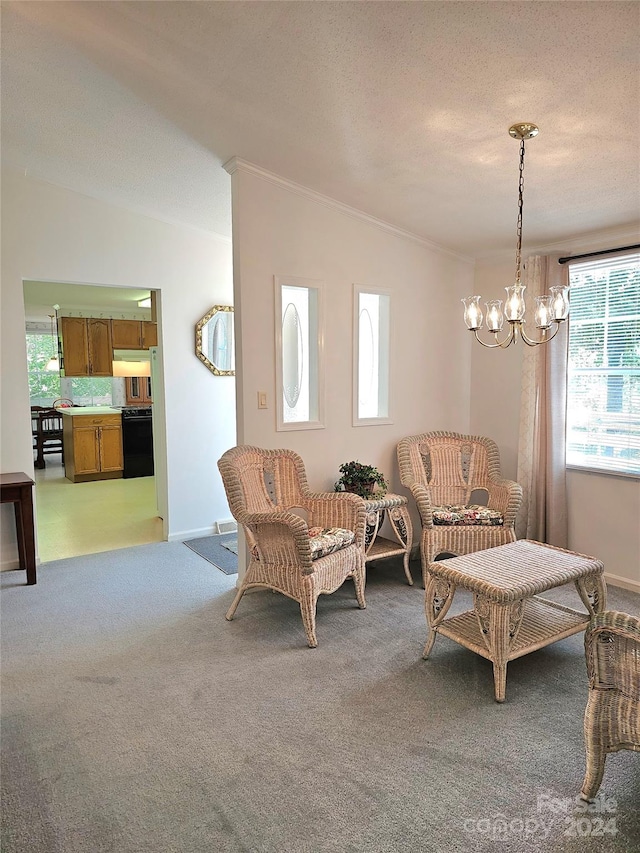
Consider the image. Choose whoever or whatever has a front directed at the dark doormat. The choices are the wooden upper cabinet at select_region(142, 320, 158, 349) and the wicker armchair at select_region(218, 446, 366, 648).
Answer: the wooden upper cabinet

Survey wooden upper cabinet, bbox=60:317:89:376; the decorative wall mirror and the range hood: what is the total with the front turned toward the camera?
3

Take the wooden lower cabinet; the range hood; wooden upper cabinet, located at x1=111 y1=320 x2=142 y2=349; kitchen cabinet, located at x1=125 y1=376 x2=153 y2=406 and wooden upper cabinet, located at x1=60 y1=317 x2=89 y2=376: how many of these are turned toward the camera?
5

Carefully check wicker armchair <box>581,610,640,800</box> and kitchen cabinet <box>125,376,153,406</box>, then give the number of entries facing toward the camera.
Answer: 1

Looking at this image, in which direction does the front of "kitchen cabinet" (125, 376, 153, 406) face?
toward the camera

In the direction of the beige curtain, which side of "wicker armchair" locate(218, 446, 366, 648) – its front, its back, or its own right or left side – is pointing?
left

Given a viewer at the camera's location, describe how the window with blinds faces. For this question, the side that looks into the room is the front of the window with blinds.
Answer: facing the viewer and to the left of the viewer

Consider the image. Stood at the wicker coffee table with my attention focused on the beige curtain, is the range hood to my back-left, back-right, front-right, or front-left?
front-left

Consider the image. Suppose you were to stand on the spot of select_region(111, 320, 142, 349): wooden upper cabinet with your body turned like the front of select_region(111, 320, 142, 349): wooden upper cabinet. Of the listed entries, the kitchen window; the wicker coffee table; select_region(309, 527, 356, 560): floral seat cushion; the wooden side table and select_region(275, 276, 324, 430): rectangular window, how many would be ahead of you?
4

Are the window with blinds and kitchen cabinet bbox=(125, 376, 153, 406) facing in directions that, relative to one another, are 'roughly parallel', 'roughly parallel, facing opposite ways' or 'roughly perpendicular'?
roughly perpendicular

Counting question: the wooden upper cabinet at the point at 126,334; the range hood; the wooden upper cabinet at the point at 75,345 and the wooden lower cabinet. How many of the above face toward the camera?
4

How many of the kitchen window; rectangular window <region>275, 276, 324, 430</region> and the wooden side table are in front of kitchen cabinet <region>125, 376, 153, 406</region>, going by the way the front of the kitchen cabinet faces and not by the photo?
2

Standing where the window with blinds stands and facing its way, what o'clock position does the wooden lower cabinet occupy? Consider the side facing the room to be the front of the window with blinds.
The wooden lower cabinet is roughly at 2 o'clock from the window with blinds.

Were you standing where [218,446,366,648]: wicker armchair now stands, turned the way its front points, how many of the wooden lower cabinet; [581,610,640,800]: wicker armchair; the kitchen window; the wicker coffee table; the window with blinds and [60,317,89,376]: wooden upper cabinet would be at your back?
3

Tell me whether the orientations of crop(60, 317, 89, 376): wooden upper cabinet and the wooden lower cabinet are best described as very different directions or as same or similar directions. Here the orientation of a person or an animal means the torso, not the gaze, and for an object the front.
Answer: same or similar directions

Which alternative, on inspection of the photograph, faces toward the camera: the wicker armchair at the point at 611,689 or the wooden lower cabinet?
the wooden lower cabinet

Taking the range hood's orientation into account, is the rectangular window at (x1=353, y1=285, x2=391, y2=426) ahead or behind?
ahead

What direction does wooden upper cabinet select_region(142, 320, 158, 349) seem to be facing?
toward the camera
